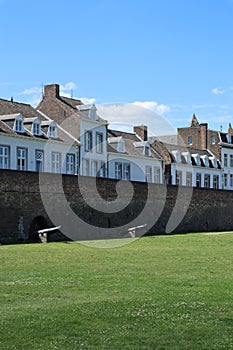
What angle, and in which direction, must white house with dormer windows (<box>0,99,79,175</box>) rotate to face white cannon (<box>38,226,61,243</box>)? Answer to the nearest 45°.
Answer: approximately 45° to its right

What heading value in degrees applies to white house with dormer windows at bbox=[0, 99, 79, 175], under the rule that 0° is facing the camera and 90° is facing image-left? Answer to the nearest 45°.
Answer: approximately 315°

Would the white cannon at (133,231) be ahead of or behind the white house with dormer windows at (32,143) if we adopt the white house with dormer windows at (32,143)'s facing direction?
ahead

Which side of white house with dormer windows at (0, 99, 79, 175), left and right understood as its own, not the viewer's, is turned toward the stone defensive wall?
front
